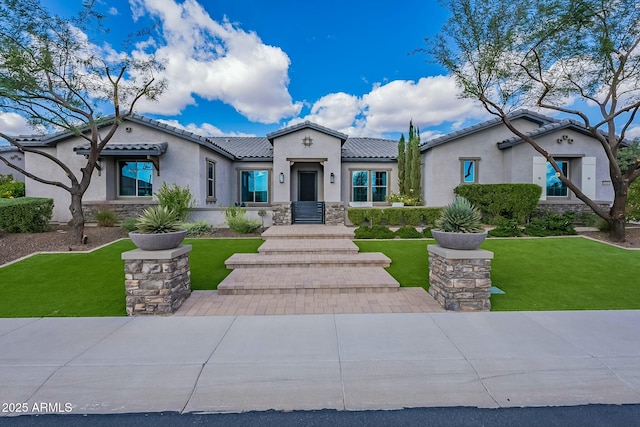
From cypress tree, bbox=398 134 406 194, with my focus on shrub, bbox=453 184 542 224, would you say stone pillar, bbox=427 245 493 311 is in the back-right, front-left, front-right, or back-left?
front-right

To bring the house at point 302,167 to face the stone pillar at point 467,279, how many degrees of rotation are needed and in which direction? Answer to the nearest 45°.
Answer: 0° — it already faces it

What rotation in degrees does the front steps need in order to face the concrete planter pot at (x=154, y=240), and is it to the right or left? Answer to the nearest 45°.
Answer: approximately 45° to its right

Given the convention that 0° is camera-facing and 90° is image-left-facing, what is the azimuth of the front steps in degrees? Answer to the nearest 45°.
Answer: approximately 0°

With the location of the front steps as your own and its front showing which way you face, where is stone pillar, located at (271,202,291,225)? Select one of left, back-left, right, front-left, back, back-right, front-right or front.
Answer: back

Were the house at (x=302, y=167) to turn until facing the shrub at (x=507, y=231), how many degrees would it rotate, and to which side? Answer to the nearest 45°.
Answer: approximately 45° to its left

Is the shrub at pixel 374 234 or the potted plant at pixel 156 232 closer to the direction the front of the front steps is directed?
the potted plant

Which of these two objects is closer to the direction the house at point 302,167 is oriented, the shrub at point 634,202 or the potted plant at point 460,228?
the potted plant

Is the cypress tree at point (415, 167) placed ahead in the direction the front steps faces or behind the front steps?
behind

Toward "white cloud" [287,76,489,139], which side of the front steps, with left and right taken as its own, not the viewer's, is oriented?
back

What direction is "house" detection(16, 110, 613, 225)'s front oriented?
toward the camera

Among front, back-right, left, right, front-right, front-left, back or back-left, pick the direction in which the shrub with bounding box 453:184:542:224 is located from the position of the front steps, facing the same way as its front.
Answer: back-left
